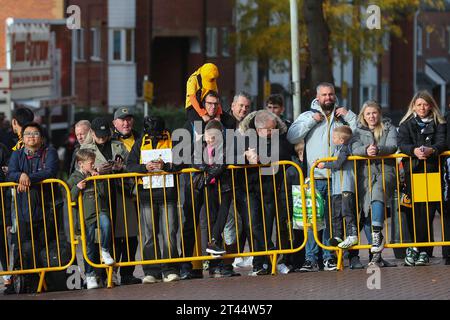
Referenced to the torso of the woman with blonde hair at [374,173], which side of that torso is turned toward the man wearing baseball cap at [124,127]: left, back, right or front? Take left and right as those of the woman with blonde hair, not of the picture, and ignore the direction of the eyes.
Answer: right

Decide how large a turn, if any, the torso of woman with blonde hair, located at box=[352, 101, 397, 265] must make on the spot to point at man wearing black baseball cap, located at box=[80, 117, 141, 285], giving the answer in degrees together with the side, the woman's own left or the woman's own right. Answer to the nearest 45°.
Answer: approximately 90° to the woman's own right

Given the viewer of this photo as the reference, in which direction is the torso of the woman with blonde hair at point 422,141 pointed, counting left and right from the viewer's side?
facing the viewer

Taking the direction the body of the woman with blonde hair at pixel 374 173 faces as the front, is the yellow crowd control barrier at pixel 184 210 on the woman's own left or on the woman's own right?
on the woman's own right

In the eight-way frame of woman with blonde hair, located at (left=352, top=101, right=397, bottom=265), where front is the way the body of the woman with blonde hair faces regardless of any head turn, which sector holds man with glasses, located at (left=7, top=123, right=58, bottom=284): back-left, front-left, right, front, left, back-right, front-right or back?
right

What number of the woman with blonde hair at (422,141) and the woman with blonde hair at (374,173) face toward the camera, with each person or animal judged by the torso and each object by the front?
2

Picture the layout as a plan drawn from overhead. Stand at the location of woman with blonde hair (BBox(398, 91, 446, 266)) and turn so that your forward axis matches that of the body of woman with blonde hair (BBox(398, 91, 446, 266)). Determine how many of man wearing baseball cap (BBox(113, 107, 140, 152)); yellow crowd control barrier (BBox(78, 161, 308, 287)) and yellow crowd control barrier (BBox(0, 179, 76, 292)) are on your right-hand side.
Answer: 3

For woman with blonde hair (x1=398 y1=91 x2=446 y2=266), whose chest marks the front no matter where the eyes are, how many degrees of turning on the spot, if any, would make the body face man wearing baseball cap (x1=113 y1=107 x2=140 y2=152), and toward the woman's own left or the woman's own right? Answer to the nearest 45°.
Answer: approximately 90° to the woman's own right

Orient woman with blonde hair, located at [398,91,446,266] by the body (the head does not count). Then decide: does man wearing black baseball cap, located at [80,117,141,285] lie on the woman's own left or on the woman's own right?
on the woman's own right

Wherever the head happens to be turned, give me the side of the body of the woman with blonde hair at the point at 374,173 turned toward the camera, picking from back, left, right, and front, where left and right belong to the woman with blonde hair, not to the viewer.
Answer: front

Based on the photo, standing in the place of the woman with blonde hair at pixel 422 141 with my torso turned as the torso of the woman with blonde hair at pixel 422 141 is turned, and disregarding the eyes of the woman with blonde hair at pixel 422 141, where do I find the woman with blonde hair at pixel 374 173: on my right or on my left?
on my right

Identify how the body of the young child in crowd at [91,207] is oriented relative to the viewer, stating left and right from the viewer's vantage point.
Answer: facing the viewer and to the right of the viewer

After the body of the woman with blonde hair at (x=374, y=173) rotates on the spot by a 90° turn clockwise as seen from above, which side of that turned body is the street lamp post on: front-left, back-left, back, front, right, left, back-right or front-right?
right

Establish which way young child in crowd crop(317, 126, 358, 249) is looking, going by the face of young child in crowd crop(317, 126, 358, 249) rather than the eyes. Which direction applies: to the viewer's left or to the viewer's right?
to the viewer's left
